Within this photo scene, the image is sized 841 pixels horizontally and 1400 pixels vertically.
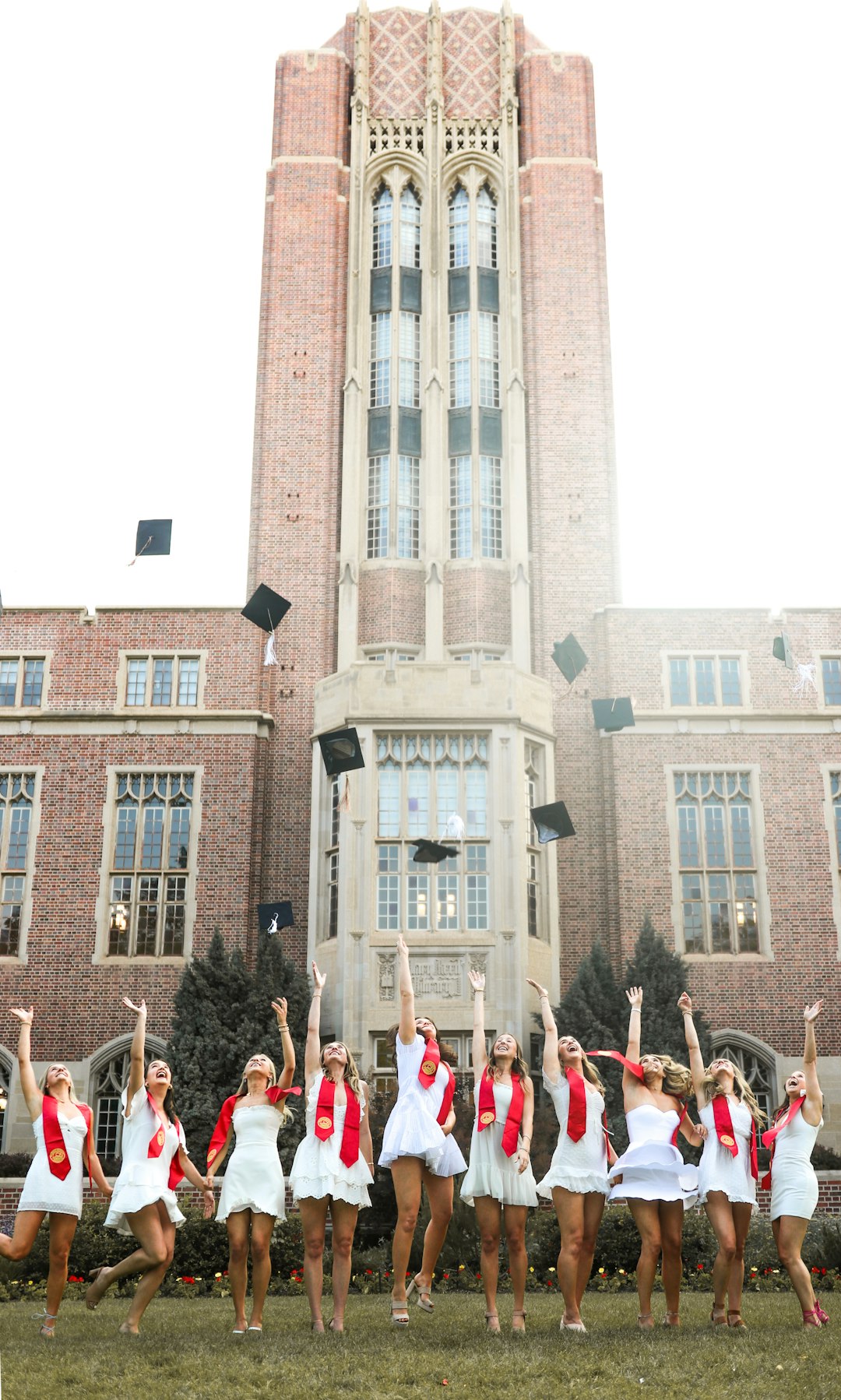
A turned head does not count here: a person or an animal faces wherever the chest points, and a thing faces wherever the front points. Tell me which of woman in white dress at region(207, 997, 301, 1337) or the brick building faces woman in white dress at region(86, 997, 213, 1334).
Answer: the brick building

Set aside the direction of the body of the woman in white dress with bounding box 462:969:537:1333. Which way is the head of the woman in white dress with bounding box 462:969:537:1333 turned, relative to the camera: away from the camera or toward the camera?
toward the camera

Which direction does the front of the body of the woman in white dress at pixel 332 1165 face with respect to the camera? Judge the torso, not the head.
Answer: toward the camera

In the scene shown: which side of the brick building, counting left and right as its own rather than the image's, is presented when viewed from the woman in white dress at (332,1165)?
front

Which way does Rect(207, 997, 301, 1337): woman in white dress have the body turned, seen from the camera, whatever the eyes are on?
toward the camera

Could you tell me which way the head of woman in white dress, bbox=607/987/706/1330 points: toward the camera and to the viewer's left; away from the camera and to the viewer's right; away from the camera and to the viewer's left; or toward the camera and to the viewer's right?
toward the camera and to the viewer's left

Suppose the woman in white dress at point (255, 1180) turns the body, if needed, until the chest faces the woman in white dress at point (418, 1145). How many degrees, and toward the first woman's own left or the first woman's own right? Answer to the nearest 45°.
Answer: approximately 90° to the first woman's own left

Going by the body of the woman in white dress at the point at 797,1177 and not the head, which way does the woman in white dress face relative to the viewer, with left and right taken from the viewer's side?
facing the viewer and to the left of the viewer

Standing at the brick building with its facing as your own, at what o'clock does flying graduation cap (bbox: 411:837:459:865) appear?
The flying graduation cap is roughly at 12 o'clock from the brick building.

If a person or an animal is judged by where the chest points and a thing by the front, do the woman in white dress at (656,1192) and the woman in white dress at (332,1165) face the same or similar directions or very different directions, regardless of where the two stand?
same or similar directions

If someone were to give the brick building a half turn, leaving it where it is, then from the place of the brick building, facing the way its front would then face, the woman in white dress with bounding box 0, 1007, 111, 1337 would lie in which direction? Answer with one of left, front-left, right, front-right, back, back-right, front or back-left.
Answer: back
